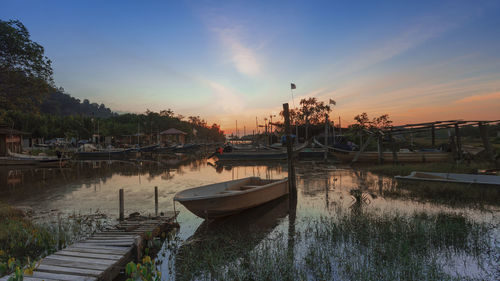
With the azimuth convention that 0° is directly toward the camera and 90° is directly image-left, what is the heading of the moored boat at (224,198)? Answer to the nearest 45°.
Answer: approximately 45°

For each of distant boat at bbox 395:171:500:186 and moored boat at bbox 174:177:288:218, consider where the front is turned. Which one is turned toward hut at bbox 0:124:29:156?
the distant boat

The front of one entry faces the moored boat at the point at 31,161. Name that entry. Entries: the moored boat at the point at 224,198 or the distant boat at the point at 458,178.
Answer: the distant boat

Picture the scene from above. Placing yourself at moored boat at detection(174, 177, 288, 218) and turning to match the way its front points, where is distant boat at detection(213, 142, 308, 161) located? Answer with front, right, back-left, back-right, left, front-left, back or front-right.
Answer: back-right

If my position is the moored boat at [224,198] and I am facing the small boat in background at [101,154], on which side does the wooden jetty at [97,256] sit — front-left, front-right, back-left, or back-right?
back-left

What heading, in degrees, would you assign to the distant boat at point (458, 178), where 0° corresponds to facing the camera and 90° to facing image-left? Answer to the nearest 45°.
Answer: approximately 90°

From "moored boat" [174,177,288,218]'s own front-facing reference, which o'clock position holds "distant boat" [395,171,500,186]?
The distant boat is roughly at 7 o'clock from the moored boat.
